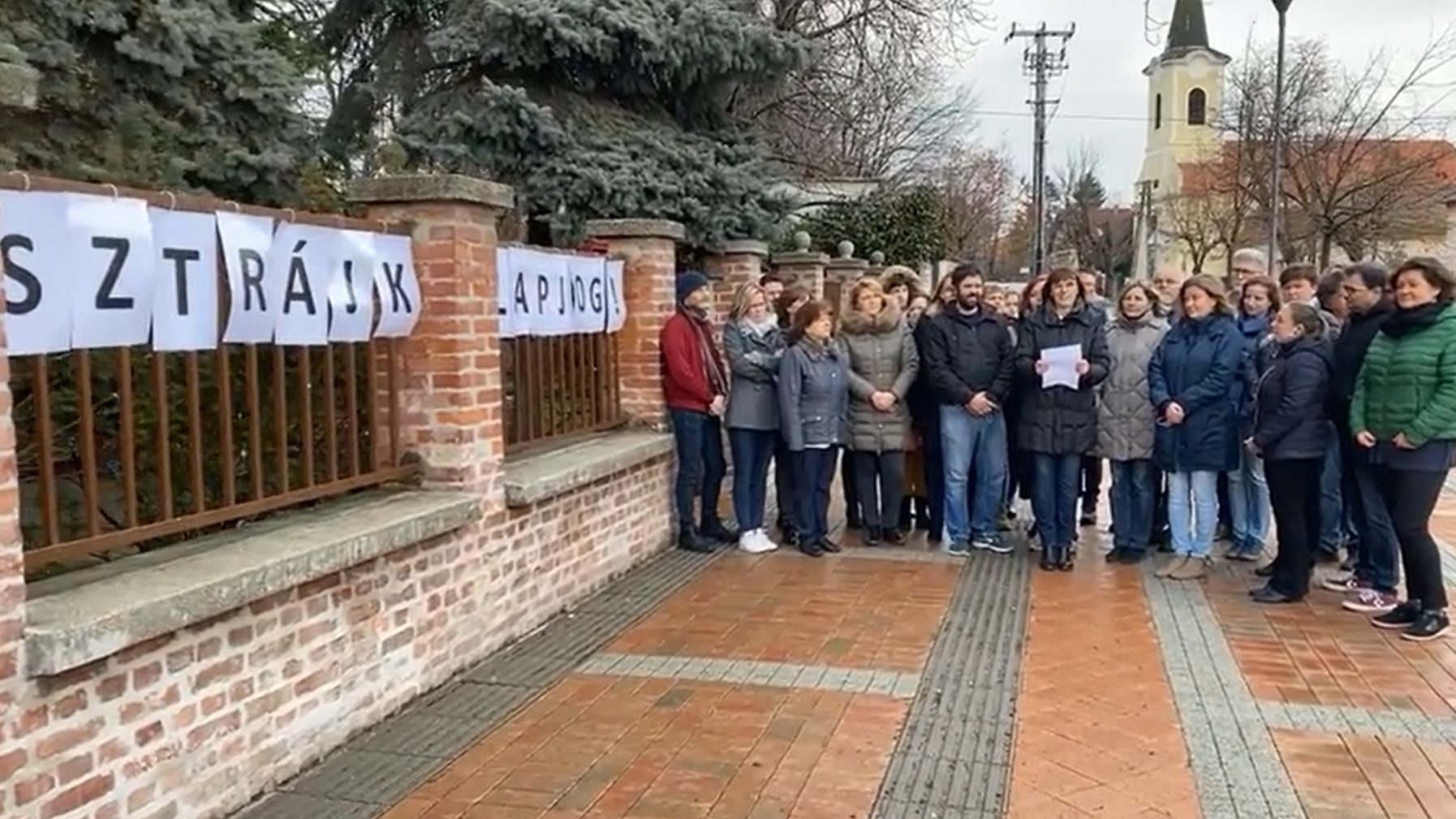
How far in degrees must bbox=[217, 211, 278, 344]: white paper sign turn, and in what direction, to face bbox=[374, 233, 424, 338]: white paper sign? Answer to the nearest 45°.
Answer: approximately 90° to its left

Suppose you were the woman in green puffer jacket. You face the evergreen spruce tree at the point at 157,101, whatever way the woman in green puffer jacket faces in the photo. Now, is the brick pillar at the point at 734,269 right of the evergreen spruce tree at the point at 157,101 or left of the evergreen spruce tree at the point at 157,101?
right

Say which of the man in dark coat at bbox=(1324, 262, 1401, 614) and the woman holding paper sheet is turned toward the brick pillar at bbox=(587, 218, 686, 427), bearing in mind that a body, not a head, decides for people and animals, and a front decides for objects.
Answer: the man in dark coat

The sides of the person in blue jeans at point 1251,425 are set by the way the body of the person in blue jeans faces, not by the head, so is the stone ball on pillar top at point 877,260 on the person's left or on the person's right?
on the person's right

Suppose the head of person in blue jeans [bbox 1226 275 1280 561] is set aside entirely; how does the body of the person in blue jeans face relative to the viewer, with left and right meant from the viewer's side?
facing the viewer and to the left of the viewer

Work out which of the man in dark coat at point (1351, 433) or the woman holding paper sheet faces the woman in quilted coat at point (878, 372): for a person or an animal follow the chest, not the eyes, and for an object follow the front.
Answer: the man in dark coat

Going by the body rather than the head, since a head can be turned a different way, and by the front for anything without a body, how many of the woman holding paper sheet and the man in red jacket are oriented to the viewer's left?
0

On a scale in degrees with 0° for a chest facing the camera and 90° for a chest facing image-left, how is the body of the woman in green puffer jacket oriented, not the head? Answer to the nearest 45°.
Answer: approximately 45°

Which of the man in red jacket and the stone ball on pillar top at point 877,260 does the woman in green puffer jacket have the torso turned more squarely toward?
the man in red jacket

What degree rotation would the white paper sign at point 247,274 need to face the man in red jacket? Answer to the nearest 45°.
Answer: approximately 90° to its left

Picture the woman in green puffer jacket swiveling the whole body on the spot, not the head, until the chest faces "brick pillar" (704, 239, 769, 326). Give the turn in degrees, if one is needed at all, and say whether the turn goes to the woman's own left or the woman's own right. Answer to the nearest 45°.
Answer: approximately 90° to the woman's own right

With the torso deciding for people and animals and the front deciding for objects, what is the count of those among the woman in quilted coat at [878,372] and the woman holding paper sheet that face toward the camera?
2

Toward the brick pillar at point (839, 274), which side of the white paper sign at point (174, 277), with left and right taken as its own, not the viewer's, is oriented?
left

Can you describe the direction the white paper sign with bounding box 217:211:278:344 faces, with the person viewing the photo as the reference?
facing the viewer and to the right of the viewer

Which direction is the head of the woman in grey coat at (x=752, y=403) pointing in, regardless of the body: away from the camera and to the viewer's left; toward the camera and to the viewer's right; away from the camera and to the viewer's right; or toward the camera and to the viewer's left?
toward the camera and to the viewer's right

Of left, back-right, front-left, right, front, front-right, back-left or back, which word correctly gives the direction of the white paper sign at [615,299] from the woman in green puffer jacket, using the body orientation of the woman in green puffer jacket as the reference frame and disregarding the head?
front-right

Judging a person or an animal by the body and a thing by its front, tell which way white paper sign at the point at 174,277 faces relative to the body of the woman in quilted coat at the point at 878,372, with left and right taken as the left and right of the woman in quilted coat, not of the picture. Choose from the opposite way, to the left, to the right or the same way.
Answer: to the left
